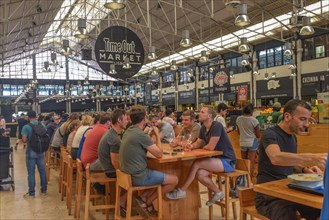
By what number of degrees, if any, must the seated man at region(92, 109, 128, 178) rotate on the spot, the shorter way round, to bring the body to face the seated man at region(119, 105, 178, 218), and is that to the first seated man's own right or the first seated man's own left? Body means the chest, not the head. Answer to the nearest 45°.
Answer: approximately 45° to the first seated man's own right

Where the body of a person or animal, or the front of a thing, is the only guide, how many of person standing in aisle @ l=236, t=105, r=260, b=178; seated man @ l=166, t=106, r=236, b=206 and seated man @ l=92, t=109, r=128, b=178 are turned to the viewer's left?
1

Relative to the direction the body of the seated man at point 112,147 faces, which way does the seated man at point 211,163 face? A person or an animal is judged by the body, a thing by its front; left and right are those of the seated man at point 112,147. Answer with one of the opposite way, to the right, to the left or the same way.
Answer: the opposite way

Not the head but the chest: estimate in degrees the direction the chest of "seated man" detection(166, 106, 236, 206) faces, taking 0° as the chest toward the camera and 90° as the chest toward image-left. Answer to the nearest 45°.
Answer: approximately 90°

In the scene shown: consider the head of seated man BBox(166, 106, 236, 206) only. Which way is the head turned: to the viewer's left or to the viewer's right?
to the viewer's left

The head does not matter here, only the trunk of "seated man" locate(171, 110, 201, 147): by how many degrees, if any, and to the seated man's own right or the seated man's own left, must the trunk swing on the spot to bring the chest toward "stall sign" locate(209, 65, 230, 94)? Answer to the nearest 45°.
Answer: approximately 135° to the seated man's own right

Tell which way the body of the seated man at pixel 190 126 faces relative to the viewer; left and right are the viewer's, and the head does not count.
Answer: facing the viewer and to the left of the viewer

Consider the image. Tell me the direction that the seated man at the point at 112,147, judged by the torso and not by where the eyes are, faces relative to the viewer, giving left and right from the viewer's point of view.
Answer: facing to the right of the viewer

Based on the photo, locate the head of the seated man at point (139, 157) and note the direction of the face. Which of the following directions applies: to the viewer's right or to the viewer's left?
to the viewer's right
